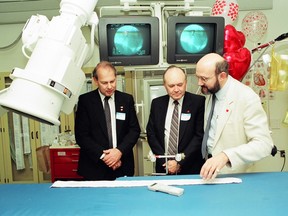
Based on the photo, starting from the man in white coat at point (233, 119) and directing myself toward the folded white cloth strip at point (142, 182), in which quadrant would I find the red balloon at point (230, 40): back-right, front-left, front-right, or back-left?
back-right

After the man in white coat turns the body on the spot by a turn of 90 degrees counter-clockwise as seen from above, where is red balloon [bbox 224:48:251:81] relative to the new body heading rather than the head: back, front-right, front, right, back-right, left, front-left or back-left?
back-left

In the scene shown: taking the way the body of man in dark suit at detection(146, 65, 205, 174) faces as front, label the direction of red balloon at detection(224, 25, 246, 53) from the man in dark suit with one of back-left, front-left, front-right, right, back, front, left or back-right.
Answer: back-left

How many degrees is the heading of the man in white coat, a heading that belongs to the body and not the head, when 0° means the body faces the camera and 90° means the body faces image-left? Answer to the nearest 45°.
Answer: approximately 45°

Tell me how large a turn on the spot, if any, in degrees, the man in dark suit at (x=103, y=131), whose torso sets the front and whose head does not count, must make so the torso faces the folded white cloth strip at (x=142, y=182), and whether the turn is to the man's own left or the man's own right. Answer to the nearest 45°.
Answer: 0° — they already face it
